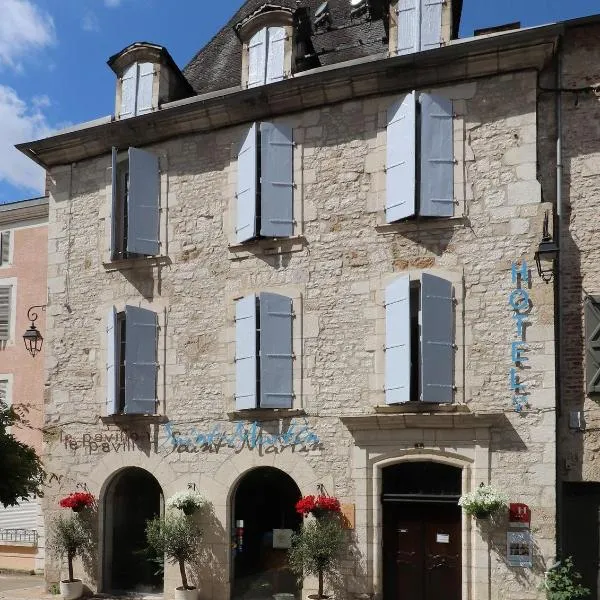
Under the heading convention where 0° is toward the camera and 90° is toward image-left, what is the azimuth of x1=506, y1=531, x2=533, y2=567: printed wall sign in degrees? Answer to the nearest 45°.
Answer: approximately 0°

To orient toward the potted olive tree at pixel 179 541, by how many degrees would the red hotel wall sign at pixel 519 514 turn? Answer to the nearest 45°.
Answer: approximately 90° to its right

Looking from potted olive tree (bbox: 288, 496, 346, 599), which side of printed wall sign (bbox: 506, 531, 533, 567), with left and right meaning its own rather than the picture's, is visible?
right

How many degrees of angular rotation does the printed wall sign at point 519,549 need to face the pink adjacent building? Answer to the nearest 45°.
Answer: approximately 135° to its right

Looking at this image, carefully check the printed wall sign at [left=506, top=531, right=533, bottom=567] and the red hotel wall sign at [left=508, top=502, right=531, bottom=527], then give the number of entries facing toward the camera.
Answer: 2

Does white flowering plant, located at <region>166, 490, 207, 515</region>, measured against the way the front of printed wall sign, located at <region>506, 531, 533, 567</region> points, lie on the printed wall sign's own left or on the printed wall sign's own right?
on the printed wall sign's own right
